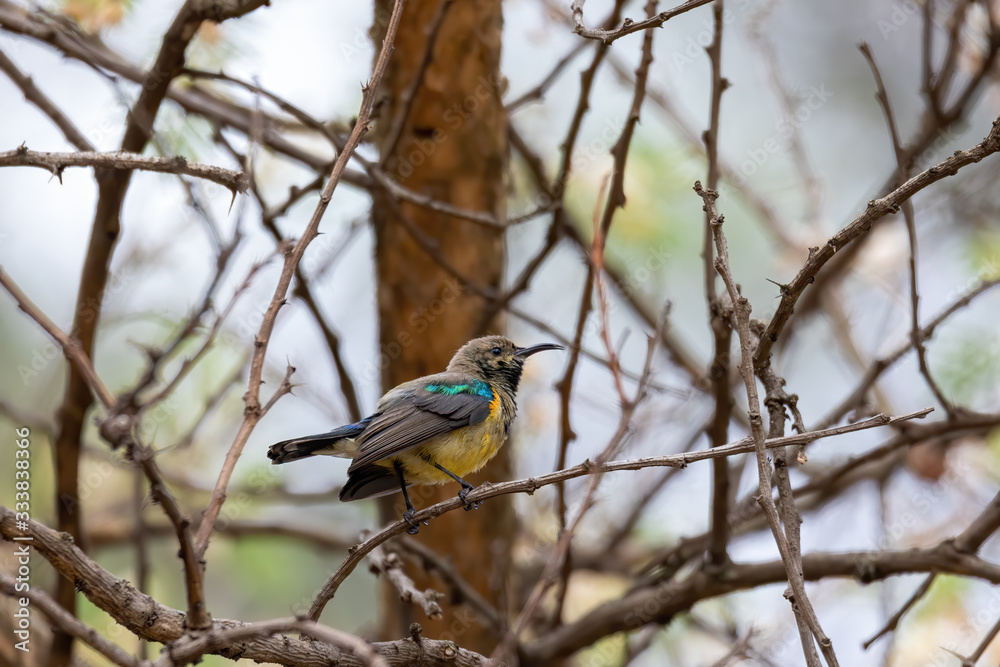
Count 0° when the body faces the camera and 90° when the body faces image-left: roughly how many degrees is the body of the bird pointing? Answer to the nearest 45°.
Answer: approximately 270°

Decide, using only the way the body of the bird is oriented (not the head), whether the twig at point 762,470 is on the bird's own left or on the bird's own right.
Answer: on the bird's own right

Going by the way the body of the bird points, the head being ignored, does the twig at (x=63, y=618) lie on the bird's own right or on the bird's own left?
on the bird's own right
